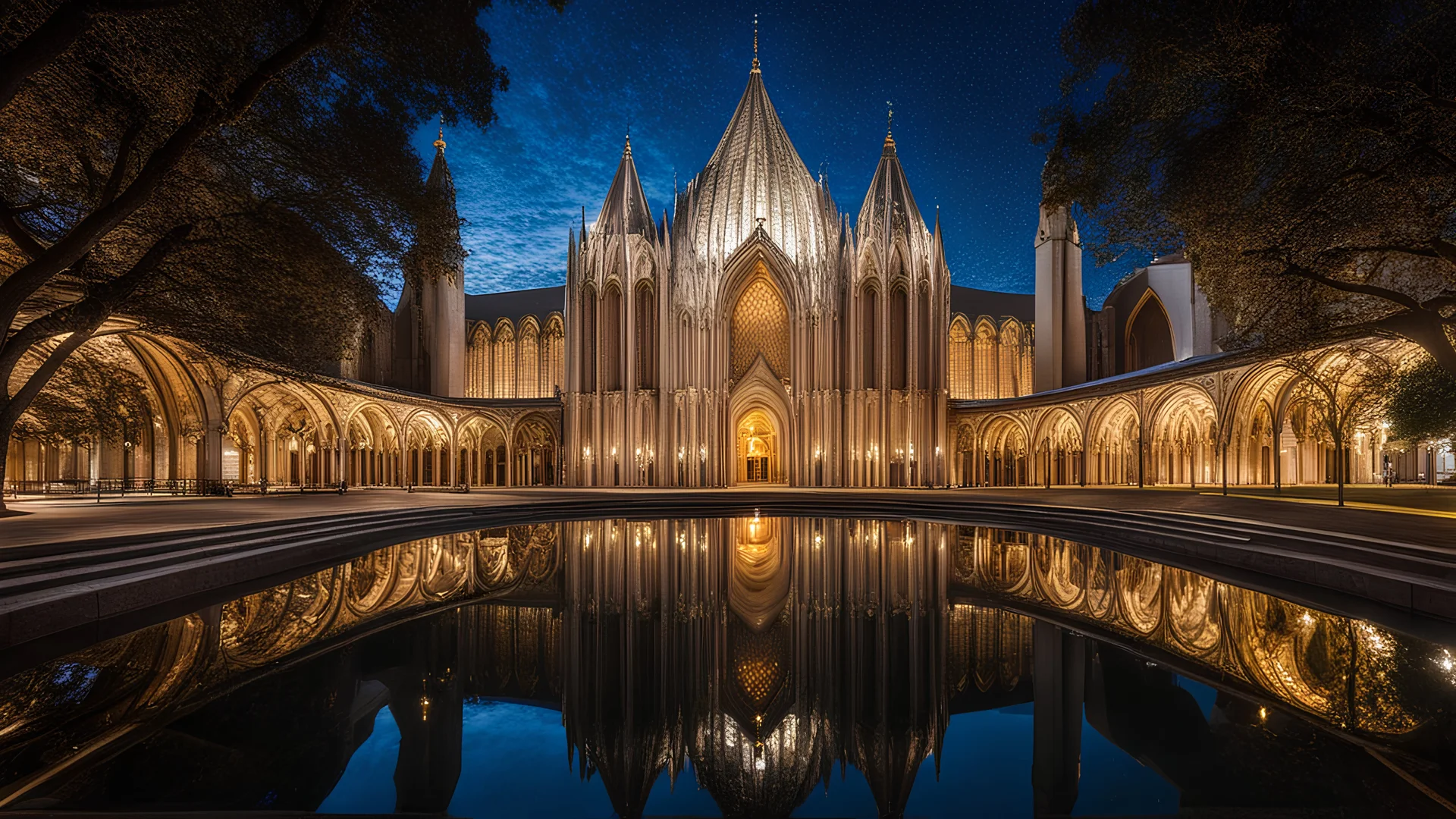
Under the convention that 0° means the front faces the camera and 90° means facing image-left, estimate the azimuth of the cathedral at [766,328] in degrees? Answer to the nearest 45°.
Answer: approximately 0°

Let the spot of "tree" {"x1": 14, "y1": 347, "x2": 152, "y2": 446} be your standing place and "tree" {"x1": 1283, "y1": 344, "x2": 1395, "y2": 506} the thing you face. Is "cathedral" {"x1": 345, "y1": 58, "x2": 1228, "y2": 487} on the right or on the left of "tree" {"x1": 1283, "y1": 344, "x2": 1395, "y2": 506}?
left

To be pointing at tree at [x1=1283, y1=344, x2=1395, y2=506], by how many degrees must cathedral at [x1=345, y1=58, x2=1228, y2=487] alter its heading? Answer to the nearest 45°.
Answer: approximately 45° to its left

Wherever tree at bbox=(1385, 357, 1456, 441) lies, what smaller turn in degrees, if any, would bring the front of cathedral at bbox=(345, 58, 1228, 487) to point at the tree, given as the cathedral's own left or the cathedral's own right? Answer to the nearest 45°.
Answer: approximately 45° to the cathedral's own left

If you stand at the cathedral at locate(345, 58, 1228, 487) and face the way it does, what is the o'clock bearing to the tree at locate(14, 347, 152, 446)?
The tree is roughly at 1 o'clock from the cathedral.
